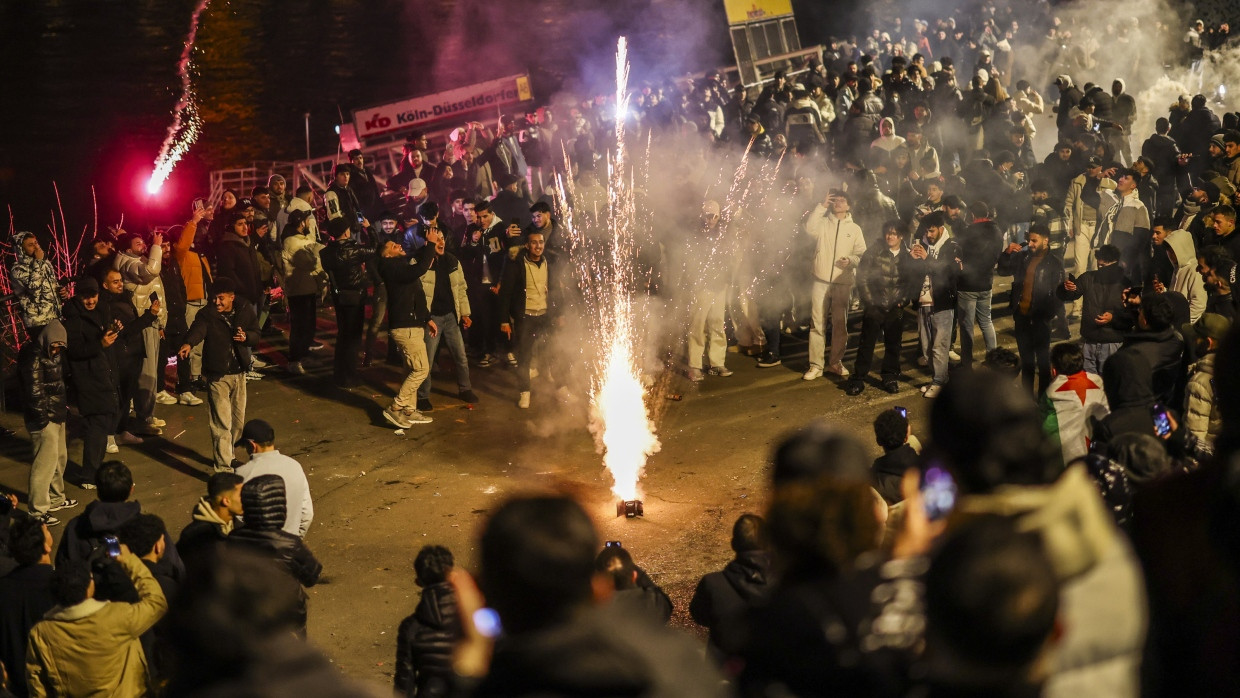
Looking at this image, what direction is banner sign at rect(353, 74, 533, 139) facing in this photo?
toward the camera

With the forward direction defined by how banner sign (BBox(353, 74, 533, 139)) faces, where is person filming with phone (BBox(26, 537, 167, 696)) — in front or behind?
in front

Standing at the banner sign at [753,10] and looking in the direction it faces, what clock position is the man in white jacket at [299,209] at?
The man in white jacket is roughly at 1 o'clock from the banner sign.

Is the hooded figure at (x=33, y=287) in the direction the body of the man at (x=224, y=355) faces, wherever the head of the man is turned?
no

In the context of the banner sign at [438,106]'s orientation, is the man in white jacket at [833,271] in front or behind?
in front

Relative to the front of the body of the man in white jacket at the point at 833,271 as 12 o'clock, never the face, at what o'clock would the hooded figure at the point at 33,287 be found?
The hooded figure is roughly at 2 o'clock from the man in white jacket.

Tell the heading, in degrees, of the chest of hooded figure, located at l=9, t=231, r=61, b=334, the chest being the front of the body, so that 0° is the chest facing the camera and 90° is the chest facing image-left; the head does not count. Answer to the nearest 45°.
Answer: approximately 315°

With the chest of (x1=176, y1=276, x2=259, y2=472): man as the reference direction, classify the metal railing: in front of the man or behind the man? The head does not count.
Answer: behind

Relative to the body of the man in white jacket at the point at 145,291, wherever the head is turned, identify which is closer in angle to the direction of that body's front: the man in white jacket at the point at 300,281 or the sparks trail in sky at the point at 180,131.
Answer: the man in white jacket

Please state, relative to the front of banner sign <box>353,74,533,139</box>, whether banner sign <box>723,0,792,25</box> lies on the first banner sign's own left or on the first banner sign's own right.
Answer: on the first banner sign's own left

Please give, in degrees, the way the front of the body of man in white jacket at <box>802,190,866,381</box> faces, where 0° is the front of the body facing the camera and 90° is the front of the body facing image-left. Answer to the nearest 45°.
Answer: approximately 0°

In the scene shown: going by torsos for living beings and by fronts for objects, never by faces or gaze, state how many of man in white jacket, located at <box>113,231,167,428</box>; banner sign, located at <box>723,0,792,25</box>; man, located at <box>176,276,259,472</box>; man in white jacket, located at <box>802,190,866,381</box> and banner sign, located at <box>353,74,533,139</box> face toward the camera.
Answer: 4

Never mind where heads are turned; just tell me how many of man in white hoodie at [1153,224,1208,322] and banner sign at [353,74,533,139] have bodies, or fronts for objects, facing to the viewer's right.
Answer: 0

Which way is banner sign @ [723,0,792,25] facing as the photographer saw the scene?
facing the viewer
